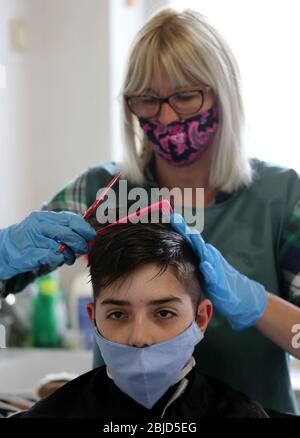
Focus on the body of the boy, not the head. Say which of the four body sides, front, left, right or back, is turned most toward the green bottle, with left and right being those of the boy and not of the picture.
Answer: back

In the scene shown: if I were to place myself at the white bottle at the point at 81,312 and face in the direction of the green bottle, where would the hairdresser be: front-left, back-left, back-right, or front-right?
back-left

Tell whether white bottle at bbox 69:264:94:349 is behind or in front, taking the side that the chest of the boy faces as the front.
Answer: behind

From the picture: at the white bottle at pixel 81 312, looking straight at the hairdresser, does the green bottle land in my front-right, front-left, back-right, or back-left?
back-right

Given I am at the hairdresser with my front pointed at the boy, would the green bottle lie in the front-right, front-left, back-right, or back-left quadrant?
back-right

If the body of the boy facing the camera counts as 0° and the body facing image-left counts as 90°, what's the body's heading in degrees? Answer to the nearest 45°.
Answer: approximately 0°
